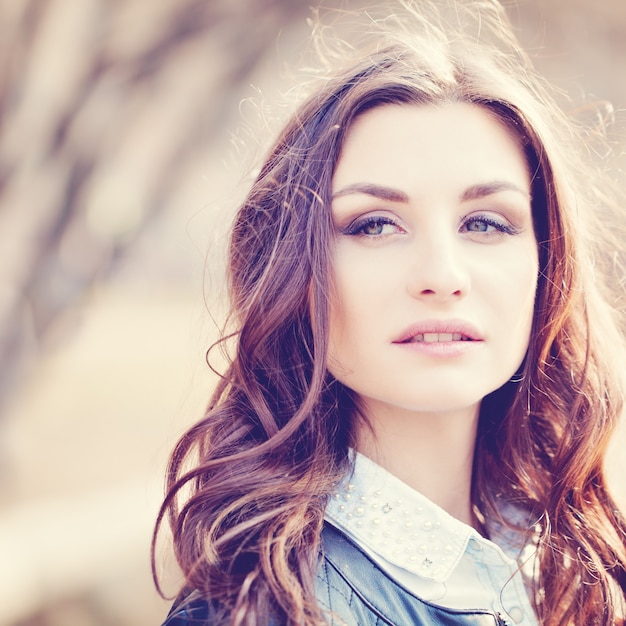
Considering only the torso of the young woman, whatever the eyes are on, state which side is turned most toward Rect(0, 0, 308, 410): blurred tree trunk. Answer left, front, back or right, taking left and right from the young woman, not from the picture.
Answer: back

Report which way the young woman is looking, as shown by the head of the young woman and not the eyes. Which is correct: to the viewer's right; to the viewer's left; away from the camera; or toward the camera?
toward the camera

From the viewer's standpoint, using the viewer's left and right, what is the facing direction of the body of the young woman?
facing the viewer and to the right of the viewer
